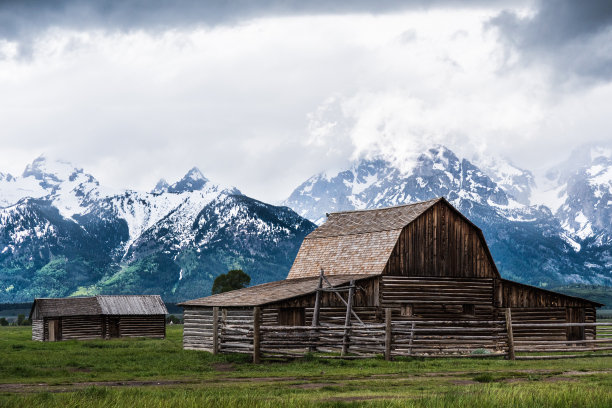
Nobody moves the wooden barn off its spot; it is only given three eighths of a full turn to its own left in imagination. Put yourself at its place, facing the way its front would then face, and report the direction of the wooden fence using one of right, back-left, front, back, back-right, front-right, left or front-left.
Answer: back

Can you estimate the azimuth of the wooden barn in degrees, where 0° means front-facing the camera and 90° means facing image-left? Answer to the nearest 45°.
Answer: approximately 315°
